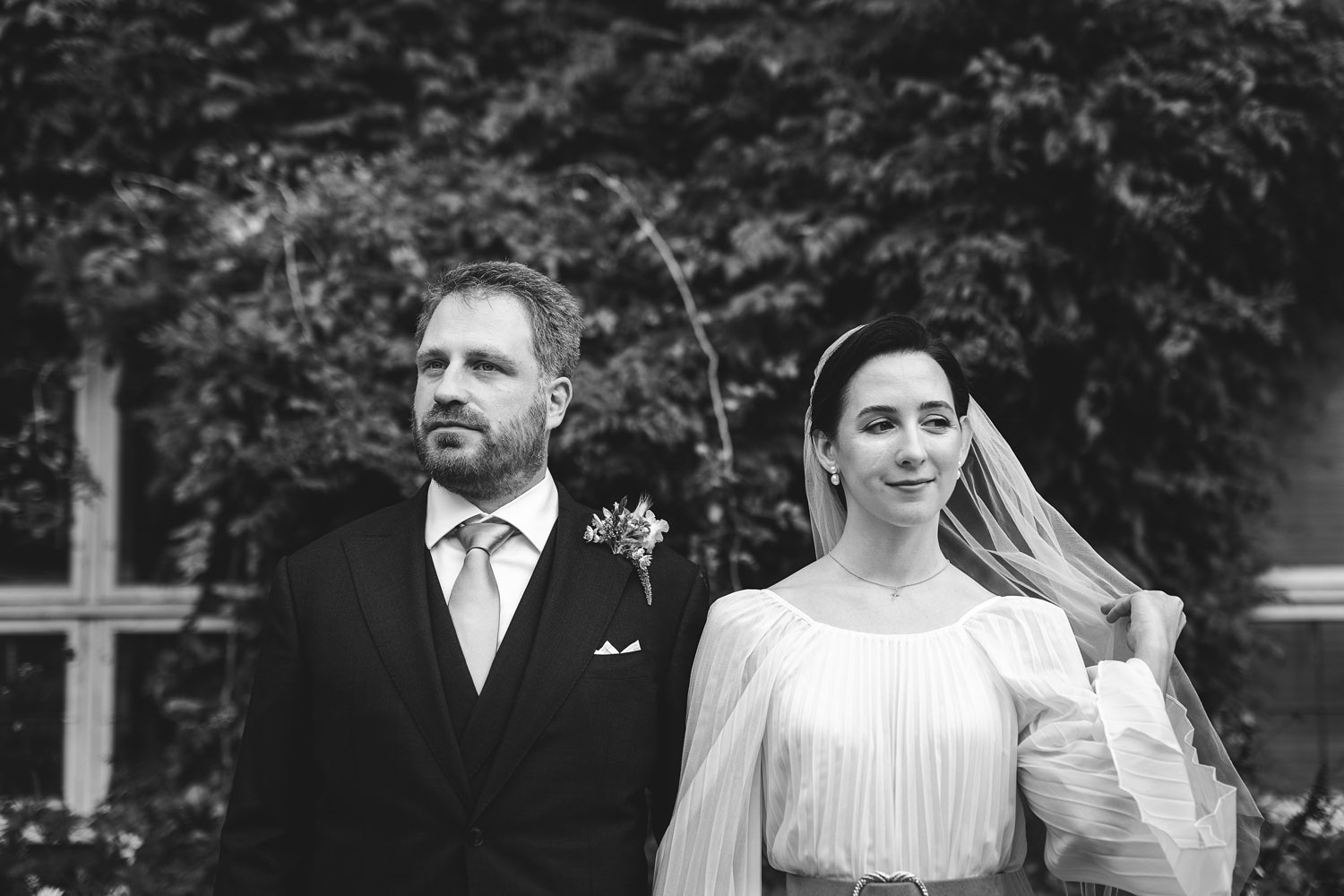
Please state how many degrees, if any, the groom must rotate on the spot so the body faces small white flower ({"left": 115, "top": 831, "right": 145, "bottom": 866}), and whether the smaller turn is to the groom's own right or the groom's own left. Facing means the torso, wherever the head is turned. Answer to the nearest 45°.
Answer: approximately 135° to the groom's own right

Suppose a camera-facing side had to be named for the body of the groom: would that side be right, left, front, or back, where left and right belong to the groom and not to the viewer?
front

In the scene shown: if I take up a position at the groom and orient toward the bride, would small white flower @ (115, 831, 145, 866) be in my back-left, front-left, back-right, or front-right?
back-left

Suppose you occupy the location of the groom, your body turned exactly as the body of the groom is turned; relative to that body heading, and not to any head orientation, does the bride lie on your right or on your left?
on your left

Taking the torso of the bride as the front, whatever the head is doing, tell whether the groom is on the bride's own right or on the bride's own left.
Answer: on the bride's own right

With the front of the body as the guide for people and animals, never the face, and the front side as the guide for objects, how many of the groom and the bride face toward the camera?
2
